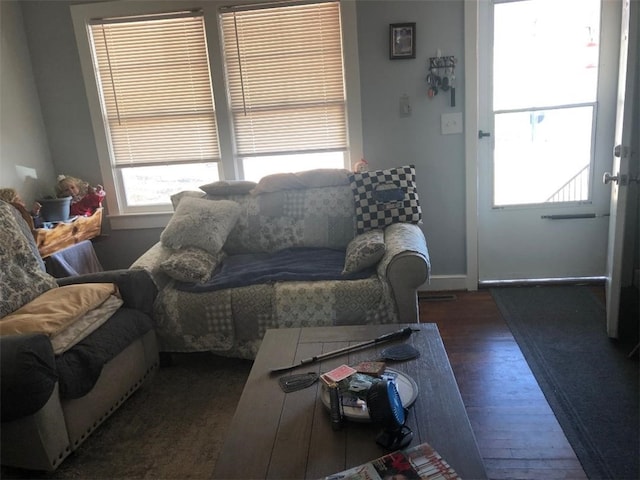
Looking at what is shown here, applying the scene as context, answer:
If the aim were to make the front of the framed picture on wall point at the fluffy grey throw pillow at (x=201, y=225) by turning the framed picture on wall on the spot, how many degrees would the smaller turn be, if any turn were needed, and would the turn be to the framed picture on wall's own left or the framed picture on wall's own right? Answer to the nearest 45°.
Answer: approximately 45° to the framed picture on wall's own right

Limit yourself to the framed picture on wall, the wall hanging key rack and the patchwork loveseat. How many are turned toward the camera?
3

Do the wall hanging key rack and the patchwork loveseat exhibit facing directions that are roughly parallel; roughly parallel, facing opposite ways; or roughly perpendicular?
roughly parallel

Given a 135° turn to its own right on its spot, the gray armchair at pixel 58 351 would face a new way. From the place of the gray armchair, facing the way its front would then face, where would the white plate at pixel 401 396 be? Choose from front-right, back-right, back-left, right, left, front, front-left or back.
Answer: back-left

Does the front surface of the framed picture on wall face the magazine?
yes

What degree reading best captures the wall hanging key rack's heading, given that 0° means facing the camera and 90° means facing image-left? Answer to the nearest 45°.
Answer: approximately 0°

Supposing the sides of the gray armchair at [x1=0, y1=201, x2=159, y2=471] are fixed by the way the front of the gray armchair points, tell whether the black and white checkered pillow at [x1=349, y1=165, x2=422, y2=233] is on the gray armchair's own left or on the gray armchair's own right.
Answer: on the gray armchair's own left

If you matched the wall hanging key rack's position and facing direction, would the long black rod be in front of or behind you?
in front

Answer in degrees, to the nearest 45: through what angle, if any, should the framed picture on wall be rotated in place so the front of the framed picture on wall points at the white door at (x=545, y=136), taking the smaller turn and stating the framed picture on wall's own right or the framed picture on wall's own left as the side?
approximately 90° to the framed picture on wall's own left

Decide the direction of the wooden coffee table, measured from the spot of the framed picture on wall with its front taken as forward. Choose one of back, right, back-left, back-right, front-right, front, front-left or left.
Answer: front

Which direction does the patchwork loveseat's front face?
toward the camera

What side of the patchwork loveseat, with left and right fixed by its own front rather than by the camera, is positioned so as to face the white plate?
front

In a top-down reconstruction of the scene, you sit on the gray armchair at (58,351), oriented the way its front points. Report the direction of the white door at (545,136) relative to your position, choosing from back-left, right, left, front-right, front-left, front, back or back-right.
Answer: front-left

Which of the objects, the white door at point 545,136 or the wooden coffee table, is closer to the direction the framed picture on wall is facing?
the wooden coffee table

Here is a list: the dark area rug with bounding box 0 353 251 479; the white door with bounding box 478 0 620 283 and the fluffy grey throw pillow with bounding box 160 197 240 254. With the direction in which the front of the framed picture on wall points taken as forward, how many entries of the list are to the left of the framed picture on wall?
1

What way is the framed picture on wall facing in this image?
toward the camera
